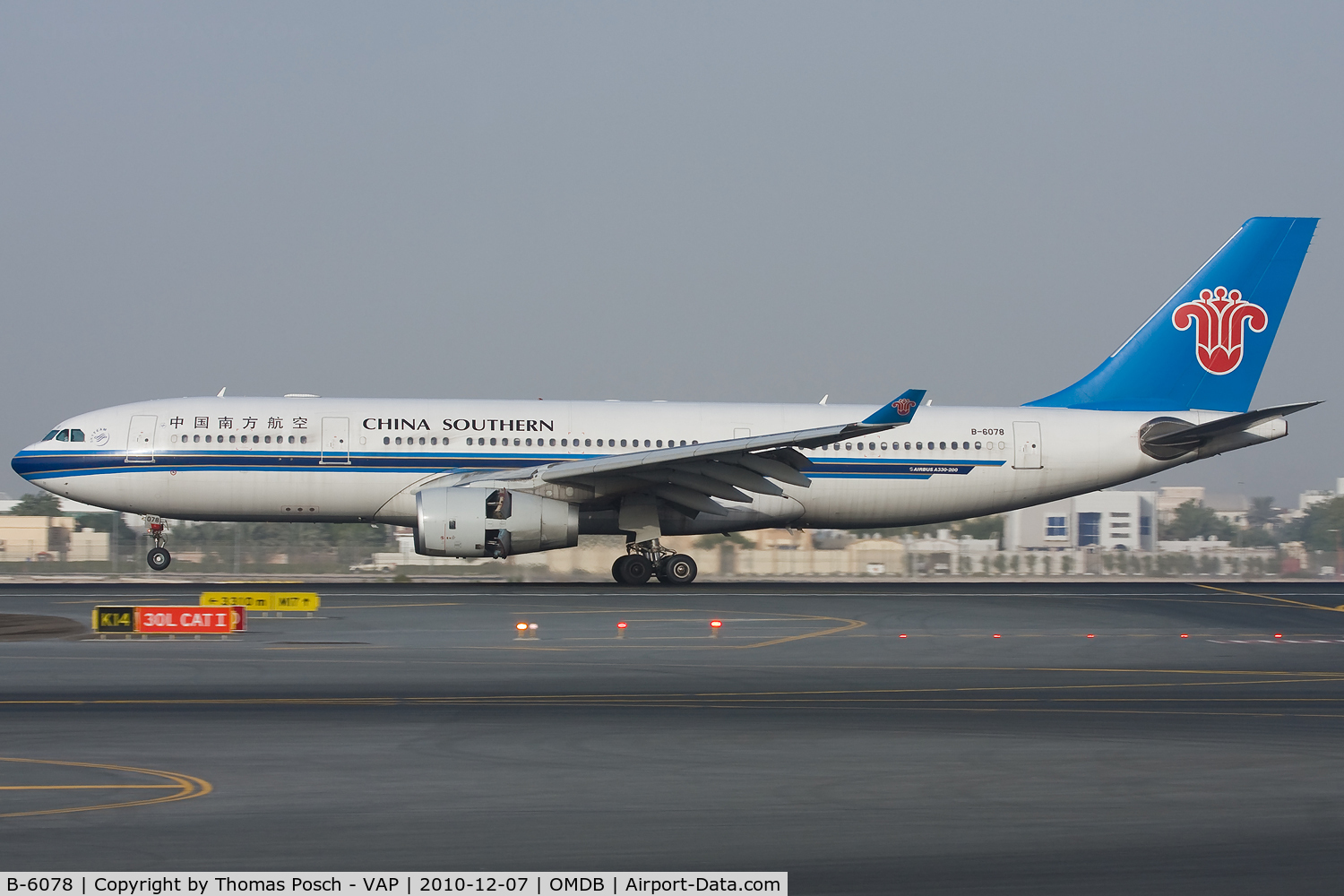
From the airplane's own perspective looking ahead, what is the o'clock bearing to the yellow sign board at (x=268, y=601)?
The yellow sign board is roughly at 10 o'clock from the airplane.

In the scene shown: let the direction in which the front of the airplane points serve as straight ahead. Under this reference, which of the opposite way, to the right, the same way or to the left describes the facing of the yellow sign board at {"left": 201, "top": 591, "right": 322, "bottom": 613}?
to the left

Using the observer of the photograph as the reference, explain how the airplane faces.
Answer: facing to the left of the viewer

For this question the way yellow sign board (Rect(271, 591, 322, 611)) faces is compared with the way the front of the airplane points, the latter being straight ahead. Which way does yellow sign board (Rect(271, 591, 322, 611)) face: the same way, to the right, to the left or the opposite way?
to the left

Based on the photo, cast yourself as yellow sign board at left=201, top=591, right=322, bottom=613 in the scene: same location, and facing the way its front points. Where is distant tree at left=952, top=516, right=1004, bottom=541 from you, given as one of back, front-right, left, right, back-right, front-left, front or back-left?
back-left

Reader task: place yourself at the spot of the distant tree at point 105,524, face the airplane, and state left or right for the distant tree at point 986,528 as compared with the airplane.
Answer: left

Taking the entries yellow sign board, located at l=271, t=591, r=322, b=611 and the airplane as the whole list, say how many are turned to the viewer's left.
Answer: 1

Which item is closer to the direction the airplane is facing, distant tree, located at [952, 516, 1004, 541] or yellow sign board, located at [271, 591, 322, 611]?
the yellow sign board

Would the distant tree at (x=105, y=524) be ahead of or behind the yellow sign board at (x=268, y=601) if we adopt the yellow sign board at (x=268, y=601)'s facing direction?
behind

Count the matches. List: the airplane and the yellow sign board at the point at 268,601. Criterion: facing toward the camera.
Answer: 1

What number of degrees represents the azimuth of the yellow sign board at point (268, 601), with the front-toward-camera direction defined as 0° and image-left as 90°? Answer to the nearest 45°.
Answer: approximately 0°

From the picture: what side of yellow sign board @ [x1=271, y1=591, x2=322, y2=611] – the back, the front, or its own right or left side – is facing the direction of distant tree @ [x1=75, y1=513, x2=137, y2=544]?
back
